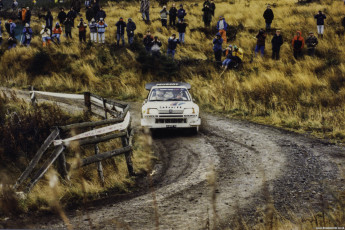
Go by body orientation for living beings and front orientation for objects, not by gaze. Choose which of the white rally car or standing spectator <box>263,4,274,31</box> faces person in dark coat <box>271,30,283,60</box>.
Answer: the standing spectator

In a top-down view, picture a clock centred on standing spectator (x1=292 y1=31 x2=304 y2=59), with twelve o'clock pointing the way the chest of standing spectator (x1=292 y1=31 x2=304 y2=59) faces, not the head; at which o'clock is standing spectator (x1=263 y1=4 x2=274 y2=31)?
standing spectator (x1=263 y1=4 x2=274 y2=31) is roughly at 5 o'clock from standing spectator (x1=292 y1=31 x2=304 y2=59).

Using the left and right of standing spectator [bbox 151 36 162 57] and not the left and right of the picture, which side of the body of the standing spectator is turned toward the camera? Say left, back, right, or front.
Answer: front

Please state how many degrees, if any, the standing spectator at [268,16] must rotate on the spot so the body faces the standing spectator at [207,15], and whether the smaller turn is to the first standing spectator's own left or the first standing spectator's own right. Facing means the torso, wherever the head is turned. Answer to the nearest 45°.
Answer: approximately 135° to the first standing spectator's own right

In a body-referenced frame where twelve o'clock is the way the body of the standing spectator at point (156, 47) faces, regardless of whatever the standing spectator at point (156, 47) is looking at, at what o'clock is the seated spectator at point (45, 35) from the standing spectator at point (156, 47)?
the seated spectator at point (45, 35) is roughly at 4 o'clock from the standing spectator at point (156, 47).

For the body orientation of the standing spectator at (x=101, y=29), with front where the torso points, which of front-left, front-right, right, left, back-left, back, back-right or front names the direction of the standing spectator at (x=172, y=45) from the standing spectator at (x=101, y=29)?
front-left

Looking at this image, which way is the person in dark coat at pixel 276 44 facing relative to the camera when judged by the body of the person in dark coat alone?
toward the camera

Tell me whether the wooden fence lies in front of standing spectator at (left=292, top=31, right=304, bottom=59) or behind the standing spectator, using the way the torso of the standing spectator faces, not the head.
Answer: in front

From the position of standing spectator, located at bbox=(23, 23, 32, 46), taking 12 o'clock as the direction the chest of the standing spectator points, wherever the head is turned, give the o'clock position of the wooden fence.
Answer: The wooden fence is roughly at 12 o'clock from the standing spectator.

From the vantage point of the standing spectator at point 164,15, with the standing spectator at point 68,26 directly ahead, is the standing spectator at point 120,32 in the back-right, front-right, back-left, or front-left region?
front-left

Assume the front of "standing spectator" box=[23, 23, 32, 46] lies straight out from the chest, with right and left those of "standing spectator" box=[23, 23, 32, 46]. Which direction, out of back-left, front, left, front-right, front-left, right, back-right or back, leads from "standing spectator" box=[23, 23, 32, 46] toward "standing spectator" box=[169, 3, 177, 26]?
left

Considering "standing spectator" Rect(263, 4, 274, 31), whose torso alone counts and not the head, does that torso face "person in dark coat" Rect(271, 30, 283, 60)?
yes
